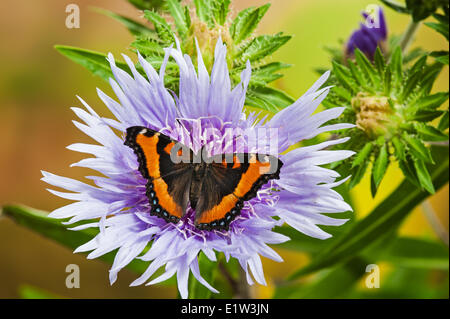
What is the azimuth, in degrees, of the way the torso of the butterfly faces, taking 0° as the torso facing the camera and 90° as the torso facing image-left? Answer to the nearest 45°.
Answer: approximately 180°
